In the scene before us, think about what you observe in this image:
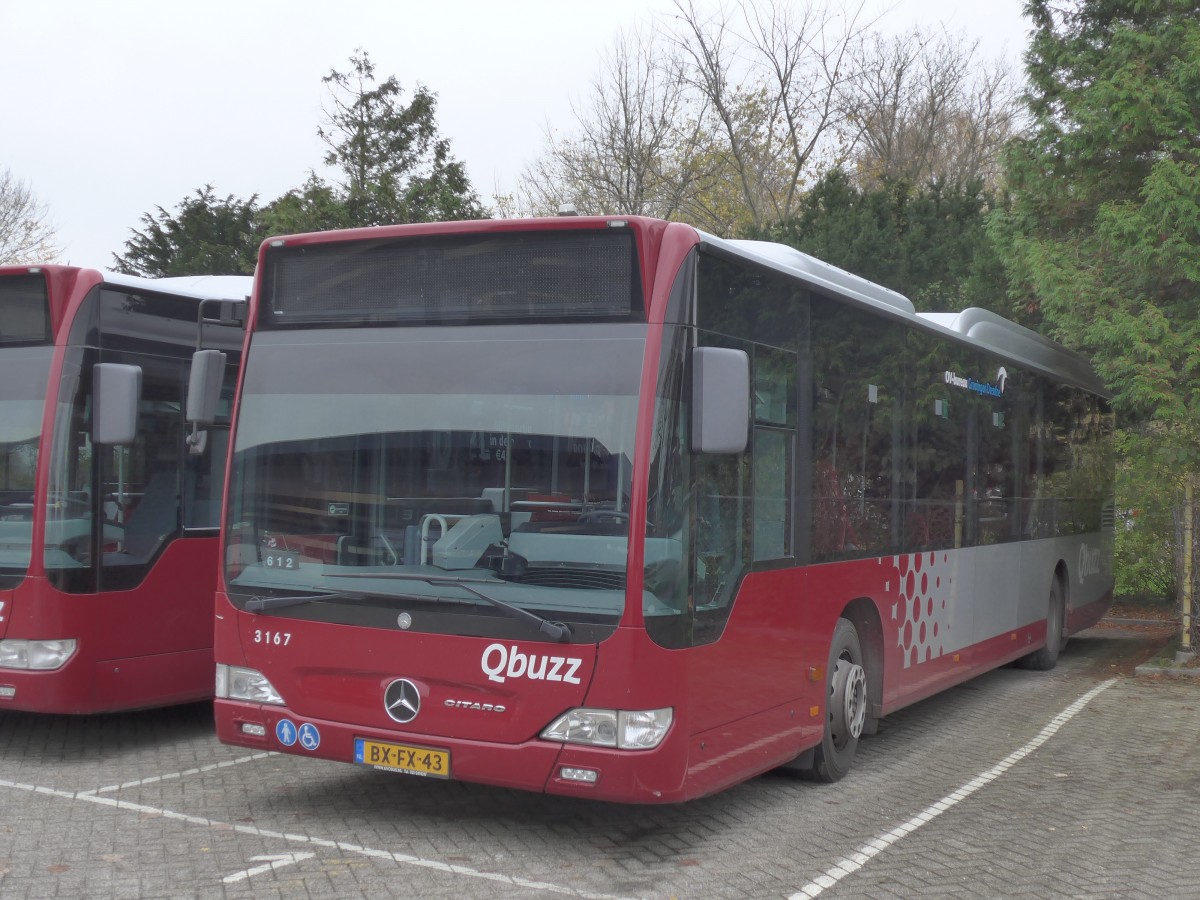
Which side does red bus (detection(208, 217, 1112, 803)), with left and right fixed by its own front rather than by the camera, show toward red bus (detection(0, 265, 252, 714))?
right

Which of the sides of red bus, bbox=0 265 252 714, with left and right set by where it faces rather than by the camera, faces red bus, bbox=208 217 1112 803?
left

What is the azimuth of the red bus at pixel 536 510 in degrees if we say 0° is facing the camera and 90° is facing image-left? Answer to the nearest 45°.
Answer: approximately 45°

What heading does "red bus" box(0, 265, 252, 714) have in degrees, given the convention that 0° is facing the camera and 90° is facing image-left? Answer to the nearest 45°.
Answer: approximately 45°

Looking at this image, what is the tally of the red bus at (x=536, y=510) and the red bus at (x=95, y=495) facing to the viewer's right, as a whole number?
0

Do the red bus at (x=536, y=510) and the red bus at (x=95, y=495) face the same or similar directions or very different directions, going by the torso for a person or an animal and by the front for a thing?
same or similar directions
